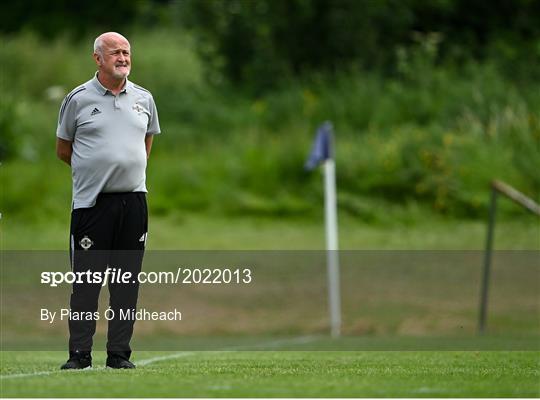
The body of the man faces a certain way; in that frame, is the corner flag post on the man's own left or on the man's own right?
on the man's own left

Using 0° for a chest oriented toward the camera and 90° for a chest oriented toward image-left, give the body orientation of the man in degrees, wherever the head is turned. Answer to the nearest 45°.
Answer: approximately 315°
